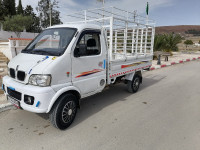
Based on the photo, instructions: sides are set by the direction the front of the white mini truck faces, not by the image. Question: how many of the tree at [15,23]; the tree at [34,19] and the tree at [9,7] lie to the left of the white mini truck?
0

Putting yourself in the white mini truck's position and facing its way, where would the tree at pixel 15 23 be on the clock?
The tree is roughly at 4 o'clock from the white mini truck.

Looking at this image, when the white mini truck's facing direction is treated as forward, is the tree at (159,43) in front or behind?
behind

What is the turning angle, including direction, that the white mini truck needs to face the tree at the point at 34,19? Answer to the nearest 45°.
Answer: approximately 135° to its right

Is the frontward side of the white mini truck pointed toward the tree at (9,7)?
no

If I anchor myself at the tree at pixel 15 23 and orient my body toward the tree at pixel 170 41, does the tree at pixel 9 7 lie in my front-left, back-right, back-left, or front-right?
back-left

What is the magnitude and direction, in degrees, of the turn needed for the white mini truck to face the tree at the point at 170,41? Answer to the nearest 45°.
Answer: approximately 180°
